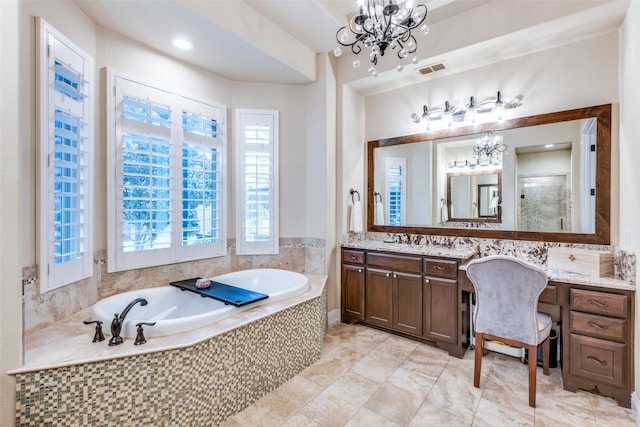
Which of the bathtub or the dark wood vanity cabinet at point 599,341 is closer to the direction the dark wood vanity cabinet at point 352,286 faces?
the bathtub

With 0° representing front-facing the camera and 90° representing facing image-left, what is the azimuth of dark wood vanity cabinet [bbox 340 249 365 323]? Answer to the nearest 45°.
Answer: approximately 45°

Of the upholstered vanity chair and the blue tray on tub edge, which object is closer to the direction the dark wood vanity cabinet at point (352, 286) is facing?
the blue tray on tub edge

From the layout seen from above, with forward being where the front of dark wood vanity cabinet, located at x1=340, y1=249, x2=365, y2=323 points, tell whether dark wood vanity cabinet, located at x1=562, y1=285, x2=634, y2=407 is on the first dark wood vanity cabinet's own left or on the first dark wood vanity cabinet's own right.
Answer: on the first dark wood vanity cabinet's own left

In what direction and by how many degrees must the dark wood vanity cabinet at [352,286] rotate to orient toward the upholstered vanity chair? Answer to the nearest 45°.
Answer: approximately 90° to its left

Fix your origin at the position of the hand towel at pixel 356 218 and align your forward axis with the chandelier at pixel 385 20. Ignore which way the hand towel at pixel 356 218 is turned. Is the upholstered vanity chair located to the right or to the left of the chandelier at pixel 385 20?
left
